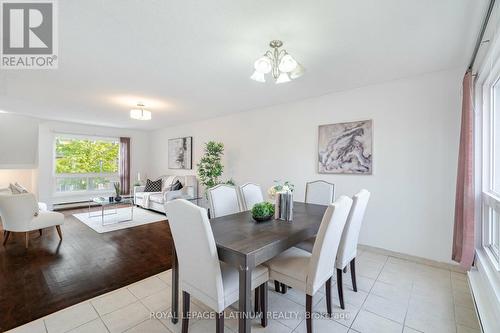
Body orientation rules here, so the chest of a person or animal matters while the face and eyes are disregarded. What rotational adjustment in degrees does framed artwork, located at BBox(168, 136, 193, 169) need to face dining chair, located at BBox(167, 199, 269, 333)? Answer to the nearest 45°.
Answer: approximately 45° to its left

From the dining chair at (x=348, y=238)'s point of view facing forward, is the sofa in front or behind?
in front

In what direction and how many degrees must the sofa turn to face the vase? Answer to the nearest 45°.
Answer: approximately 45° to its left

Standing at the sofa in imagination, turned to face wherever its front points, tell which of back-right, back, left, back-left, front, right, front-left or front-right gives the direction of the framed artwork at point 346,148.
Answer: left

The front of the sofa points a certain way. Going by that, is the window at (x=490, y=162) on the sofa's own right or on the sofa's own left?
on the sofa's own left

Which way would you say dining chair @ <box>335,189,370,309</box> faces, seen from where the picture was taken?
facing away from the viewer and to the left of the viewer

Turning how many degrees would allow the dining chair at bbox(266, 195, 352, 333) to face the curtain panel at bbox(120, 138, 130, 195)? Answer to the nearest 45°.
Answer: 0° — it already faces it

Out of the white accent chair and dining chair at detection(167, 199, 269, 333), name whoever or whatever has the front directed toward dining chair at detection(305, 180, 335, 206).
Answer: dining chair at detection(167, 199, 269, 333)

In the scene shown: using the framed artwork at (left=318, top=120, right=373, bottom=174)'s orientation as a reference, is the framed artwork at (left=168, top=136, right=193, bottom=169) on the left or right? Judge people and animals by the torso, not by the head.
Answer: on its right

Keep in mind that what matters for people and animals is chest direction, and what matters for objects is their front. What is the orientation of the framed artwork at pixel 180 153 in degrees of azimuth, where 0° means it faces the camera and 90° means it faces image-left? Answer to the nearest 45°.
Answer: approximately 45°

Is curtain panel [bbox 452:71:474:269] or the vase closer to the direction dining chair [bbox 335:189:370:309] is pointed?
the vase

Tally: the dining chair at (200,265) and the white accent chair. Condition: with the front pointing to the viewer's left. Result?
0

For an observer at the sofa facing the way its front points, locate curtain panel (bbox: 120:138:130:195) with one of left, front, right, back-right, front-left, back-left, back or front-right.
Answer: right

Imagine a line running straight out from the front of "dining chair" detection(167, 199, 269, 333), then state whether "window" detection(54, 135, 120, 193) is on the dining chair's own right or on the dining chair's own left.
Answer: on the dining chair's own left

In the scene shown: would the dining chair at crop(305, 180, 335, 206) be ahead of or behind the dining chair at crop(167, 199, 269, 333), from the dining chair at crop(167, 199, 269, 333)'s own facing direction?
ahead

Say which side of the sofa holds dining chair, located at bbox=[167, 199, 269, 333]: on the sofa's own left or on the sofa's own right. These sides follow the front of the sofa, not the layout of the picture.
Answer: on the sofa's own left
